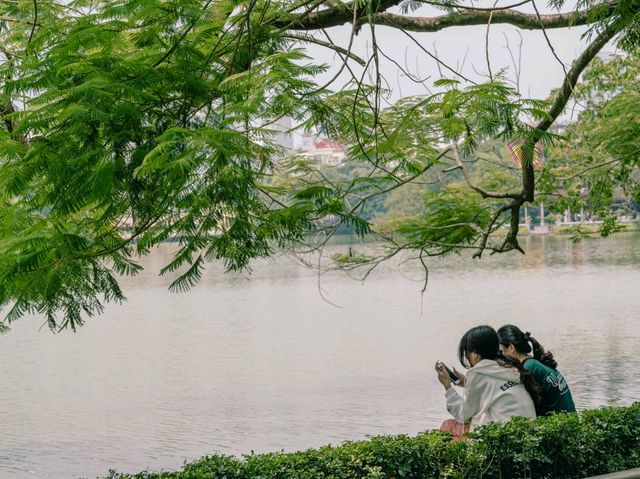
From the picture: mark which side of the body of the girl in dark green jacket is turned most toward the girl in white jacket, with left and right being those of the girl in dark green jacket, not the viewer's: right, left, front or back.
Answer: left

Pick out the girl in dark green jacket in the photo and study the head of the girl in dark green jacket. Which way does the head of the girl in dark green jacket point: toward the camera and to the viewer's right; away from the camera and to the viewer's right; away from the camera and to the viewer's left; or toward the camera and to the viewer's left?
away from the camera and to the viewer's left

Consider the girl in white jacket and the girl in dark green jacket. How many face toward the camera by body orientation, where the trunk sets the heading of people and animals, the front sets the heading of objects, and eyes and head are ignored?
0

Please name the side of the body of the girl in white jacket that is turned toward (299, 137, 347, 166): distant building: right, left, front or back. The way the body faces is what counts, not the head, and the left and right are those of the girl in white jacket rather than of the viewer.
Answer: front

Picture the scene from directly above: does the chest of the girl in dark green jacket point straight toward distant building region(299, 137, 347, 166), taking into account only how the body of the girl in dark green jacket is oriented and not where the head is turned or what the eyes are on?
yes

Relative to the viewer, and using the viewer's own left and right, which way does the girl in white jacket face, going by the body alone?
facing away from the viewer and to the left of the viewer

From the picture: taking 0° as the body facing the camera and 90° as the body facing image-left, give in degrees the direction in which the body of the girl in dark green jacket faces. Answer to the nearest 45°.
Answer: approximately 135°

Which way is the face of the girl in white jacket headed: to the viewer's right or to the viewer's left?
to the viewer's left

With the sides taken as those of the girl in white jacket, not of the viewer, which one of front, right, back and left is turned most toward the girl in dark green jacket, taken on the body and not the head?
right
